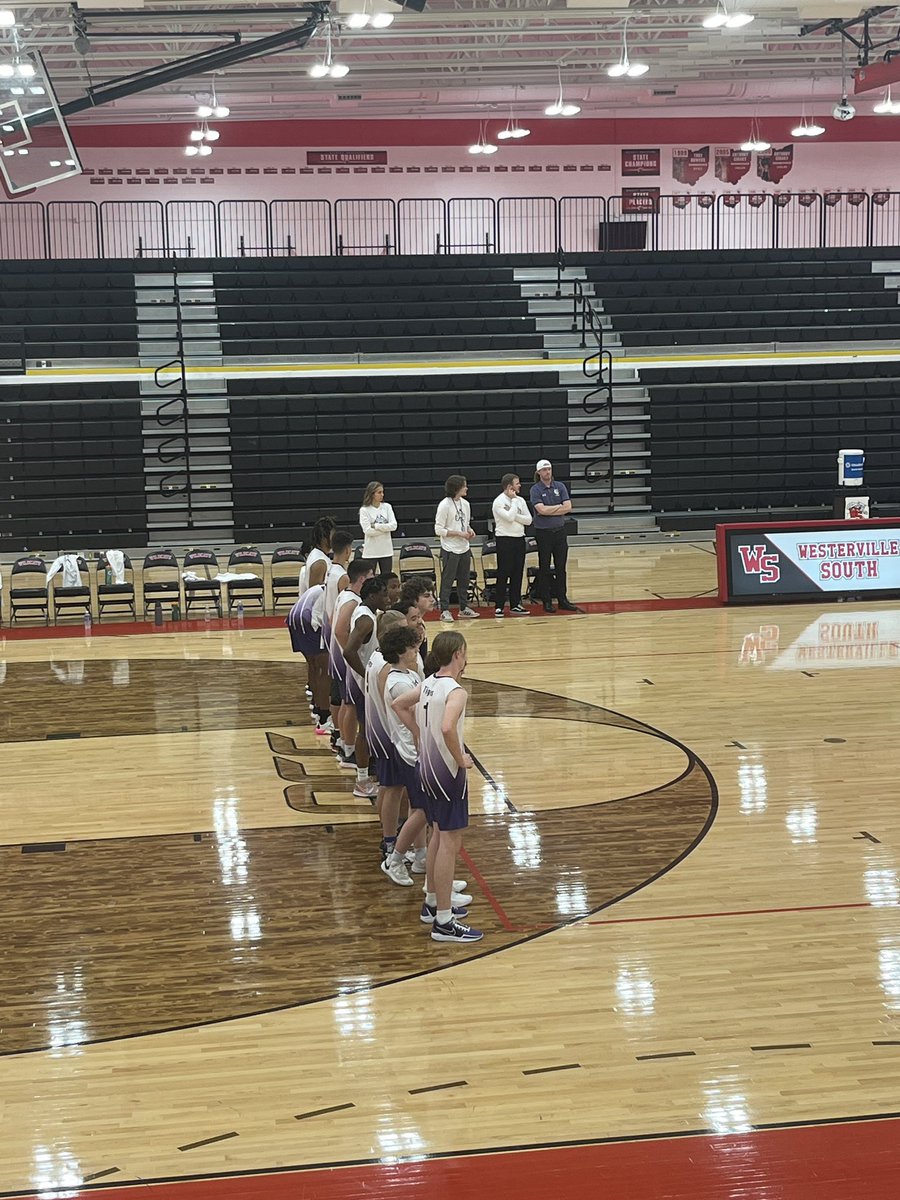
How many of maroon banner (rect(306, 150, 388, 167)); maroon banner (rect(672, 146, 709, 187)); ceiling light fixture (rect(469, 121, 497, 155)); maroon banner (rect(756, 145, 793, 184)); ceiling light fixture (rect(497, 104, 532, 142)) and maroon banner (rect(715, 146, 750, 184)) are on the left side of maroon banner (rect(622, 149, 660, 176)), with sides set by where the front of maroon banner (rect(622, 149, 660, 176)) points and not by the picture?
3

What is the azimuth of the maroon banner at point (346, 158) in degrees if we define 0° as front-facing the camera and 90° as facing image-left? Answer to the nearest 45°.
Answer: approximately 0°

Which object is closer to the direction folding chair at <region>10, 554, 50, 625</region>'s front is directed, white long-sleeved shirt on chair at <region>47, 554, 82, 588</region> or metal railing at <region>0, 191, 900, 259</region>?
the white long-sleeved shirt on chair

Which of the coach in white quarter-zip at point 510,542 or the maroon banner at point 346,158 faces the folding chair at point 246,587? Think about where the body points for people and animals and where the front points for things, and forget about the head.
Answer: the maroon banner

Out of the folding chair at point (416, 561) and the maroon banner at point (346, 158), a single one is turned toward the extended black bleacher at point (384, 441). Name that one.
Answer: the maroon banner

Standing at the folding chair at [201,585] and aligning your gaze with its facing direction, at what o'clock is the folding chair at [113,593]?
the folding chair at [113,593] is roughly at 4 o'clock from the folding chair at [201,585].

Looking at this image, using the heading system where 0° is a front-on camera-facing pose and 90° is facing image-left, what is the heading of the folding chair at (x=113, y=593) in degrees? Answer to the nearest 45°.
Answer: approximately 0°
